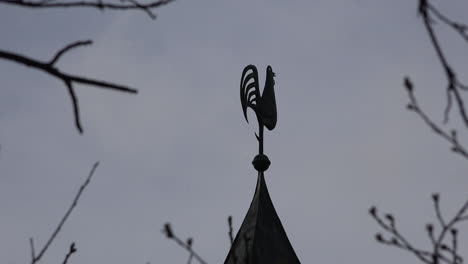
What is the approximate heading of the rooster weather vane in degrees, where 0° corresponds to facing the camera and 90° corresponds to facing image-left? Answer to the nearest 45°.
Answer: approximately 225°
